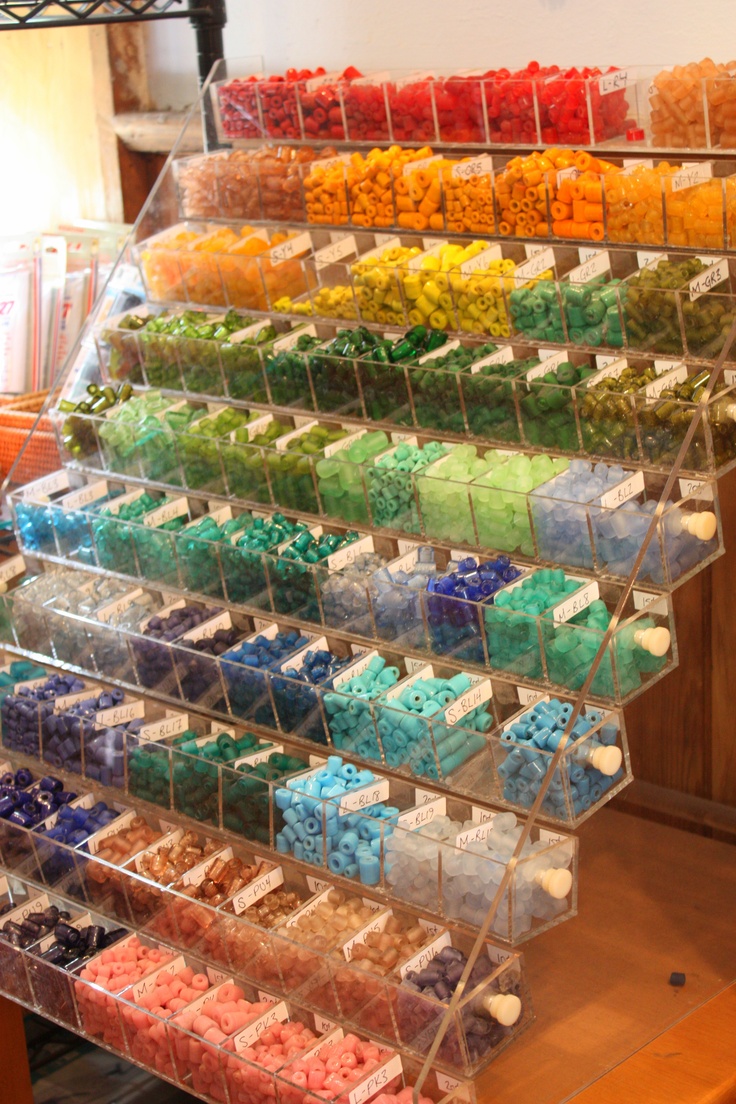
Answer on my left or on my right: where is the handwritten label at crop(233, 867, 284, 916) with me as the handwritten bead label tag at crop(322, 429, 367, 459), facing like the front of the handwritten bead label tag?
on my right

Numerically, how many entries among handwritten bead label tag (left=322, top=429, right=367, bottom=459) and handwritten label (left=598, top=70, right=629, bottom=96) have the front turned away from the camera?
0

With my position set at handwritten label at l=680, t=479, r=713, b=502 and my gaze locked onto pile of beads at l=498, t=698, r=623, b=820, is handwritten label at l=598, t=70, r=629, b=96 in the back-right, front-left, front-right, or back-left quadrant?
back-right

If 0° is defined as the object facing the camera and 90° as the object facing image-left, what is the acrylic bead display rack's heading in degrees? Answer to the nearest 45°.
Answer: approximately 45°

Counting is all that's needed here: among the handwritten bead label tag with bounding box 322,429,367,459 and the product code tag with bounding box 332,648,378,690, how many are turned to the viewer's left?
0
